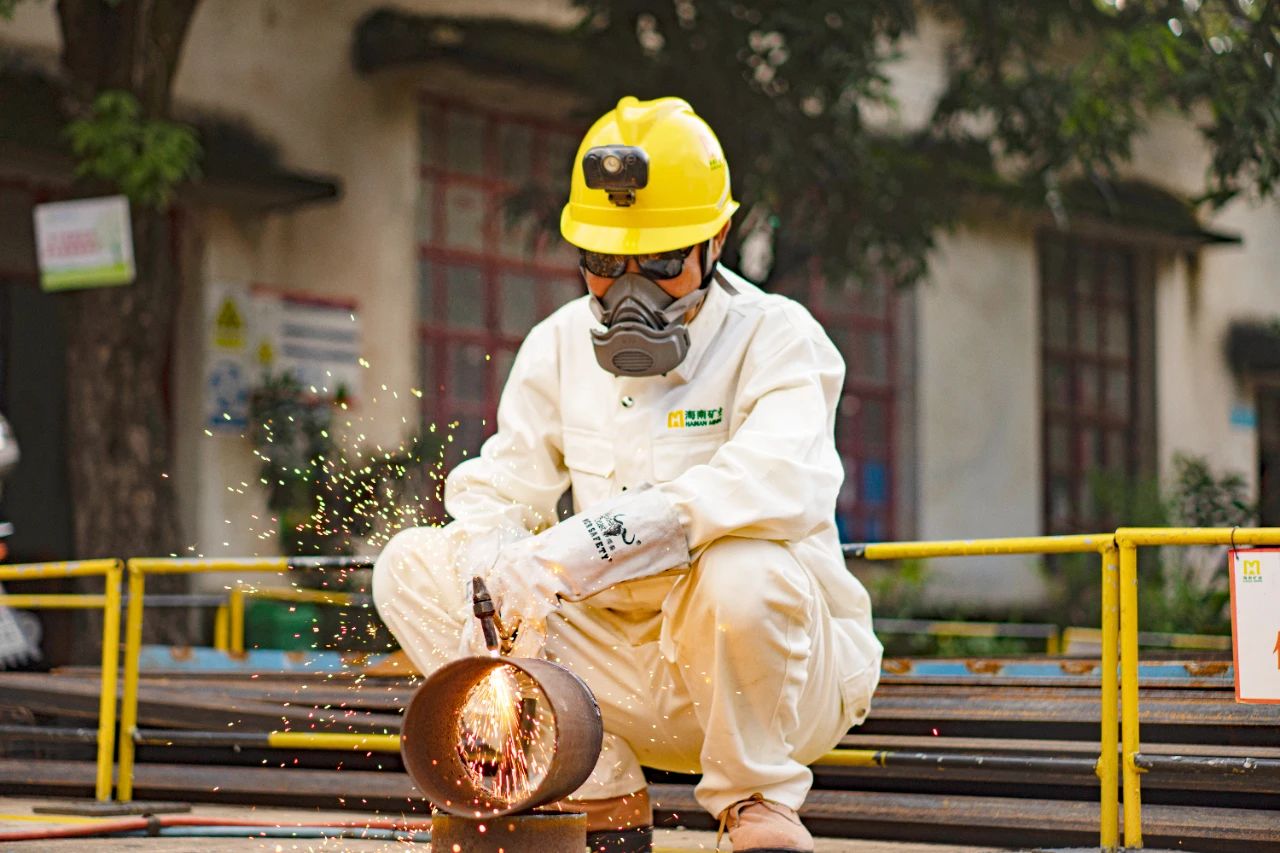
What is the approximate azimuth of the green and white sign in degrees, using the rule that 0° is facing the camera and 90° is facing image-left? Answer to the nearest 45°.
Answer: approximately 0°

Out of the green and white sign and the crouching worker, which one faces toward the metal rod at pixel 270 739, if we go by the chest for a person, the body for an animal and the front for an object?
the green and white sign

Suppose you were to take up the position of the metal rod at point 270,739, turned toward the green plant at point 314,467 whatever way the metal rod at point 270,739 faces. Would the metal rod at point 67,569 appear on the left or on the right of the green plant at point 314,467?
left

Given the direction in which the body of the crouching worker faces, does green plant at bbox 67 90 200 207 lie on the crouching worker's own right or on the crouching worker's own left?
on the crouching worker's own right

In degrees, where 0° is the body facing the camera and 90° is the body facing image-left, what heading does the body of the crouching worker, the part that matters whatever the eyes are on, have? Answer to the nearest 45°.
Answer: approximately 45°

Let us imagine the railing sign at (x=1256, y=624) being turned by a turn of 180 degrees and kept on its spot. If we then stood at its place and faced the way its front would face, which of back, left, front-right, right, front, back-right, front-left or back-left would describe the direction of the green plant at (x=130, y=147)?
front-left

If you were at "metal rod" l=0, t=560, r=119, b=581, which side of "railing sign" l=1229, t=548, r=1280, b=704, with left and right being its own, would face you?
right

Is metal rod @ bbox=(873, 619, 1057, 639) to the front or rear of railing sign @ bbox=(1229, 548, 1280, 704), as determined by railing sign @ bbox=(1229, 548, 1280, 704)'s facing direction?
to the rear

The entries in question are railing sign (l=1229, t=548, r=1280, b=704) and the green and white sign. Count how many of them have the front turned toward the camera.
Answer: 2

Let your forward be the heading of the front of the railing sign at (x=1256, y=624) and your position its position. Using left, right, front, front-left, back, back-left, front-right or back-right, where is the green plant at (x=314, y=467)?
back-right

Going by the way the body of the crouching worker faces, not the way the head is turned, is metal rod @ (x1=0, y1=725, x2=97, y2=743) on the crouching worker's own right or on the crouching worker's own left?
on the crouching worker's own right

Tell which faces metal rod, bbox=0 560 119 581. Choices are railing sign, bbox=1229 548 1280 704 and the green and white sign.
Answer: the green and white sign
